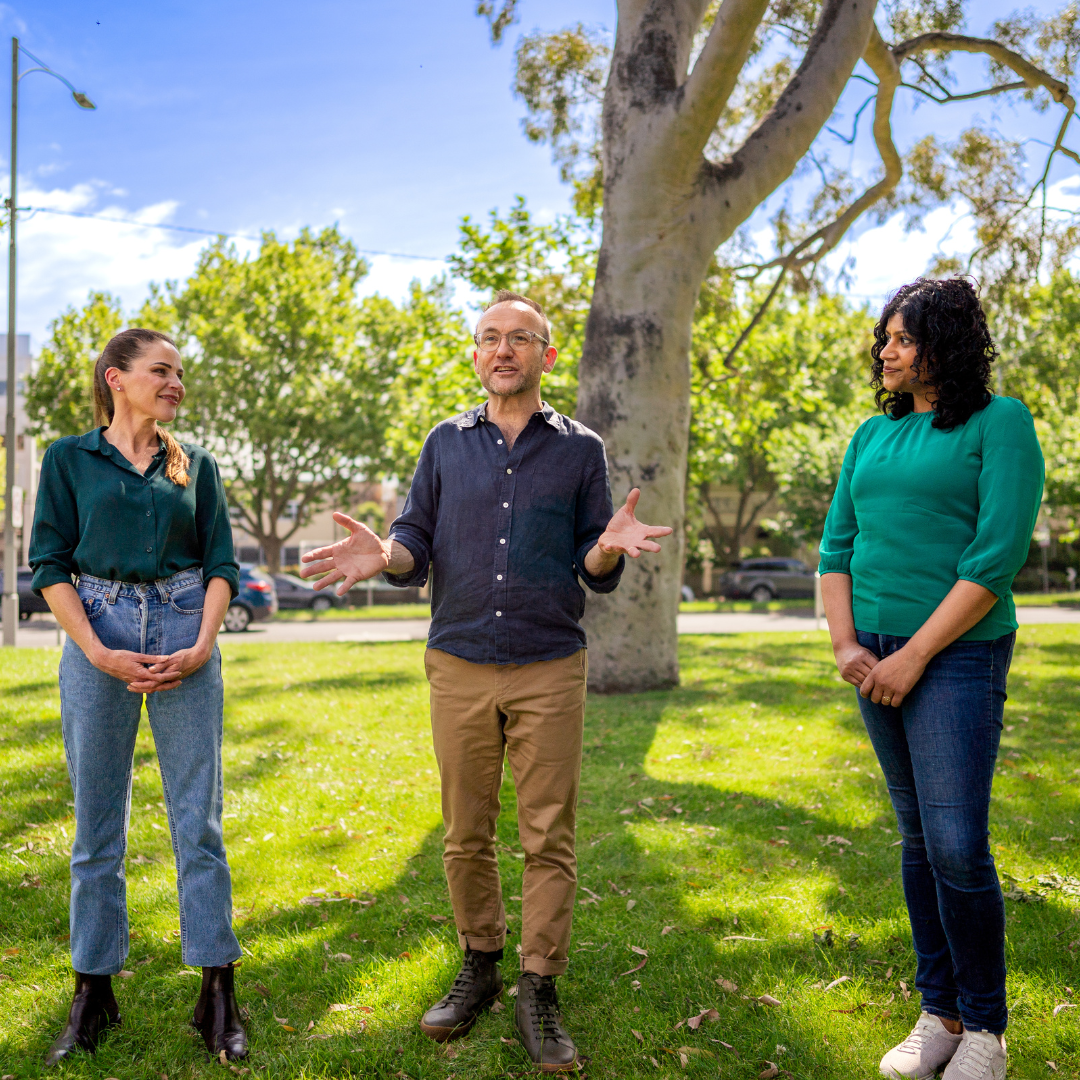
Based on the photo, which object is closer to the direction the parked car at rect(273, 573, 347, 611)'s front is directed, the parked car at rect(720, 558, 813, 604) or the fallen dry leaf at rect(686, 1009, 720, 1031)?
the parked car

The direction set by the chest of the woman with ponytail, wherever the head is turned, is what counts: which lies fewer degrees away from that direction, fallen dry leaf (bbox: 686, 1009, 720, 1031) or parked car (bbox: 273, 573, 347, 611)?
the fallen dry leaf

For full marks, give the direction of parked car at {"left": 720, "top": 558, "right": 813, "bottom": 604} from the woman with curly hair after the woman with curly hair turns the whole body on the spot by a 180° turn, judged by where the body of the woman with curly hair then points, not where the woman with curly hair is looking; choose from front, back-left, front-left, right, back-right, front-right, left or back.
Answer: front-left

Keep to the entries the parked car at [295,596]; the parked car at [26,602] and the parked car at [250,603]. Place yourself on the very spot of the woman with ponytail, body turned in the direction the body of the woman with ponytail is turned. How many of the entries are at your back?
3

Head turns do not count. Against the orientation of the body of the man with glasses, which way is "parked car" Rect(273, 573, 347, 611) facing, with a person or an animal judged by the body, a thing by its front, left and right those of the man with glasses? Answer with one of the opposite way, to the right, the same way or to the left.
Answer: to the left

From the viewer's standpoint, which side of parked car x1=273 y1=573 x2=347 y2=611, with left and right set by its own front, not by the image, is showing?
right

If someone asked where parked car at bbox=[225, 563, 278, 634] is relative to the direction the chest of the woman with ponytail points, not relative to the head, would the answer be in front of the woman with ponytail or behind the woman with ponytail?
behind

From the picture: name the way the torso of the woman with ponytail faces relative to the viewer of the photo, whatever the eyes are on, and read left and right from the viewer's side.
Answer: facing the viewer

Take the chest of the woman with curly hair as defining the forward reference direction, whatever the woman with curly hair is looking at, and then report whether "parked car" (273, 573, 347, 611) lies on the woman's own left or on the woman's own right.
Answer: on the woman's own right

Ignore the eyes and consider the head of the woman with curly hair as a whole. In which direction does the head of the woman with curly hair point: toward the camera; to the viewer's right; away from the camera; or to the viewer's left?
to the viewer's left

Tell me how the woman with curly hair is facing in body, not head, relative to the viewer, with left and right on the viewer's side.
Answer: facing the viewer and to the left of the viewer
